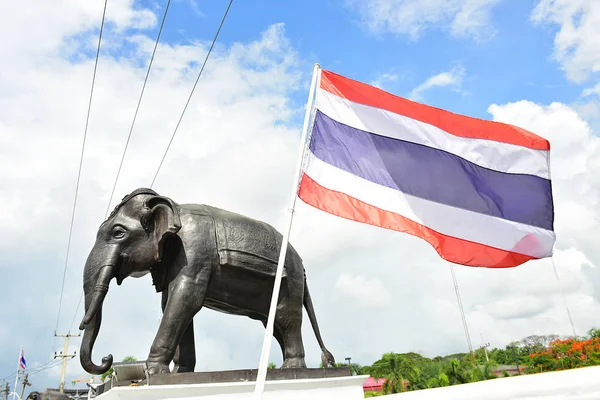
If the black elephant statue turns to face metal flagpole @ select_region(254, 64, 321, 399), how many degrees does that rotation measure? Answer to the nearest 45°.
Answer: approximately 135° to its left

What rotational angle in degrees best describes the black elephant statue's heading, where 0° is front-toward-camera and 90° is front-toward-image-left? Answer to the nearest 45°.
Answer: approximately 90°
